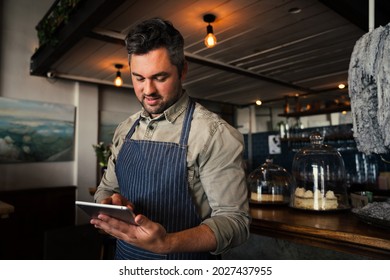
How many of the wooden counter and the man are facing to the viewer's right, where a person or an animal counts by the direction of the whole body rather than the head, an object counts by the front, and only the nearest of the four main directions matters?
0

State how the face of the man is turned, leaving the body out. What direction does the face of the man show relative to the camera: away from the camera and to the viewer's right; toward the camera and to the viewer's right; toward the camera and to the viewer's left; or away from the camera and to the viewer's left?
toward the camera and to the viewer's left

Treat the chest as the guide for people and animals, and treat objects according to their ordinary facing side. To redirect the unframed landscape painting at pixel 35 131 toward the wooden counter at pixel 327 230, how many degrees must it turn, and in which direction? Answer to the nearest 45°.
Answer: approximately 45° to its right

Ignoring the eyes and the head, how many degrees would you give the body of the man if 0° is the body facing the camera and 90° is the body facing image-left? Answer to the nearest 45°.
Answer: approximately 45°

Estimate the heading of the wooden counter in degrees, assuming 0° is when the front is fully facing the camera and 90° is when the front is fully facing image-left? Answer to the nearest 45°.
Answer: approximately 45°

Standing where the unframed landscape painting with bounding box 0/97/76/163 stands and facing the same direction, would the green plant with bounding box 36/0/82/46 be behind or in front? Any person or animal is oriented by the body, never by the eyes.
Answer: in front

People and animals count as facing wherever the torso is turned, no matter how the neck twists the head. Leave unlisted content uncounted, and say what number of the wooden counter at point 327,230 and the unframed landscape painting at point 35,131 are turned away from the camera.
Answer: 0

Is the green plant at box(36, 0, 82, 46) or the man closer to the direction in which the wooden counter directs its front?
the man
